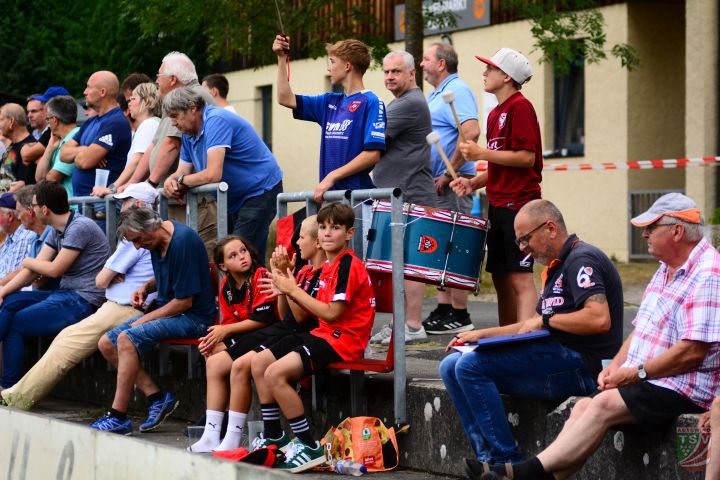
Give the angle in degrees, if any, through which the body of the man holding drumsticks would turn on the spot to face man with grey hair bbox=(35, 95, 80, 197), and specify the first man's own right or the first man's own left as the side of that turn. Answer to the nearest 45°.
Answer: approximately 45° to the first man's own right

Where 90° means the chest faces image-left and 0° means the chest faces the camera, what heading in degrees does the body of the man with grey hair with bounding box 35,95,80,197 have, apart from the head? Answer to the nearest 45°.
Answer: approximately 90°

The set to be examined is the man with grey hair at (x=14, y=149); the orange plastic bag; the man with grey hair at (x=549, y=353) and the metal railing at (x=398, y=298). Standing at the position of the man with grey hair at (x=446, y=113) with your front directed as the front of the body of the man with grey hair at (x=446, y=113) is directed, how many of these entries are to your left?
3

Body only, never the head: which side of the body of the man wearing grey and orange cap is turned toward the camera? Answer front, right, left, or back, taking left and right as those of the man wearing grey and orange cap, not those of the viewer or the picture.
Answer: left

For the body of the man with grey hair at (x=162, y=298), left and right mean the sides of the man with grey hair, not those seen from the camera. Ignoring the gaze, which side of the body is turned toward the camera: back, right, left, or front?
left

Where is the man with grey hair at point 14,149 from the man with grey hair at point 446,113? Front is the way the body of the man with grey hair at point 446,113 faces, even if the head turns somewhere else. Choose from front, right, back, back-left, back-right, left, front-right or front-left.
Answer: front-right

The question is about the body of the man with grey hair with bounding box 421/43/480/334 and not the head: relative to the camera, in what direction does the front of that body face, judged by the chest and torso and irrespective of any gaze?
to the viewer's left

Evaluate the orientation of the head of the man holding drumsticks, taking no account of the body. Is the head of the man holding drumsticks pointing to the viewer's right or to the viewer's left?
to the viewer's left

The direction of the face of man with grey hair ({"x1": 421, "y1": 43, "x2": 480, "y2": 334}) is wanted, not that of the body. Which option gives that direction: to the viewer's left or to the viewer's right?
to the viewer's left

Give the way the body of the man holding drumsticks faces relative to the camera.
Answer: to the viewer's left
